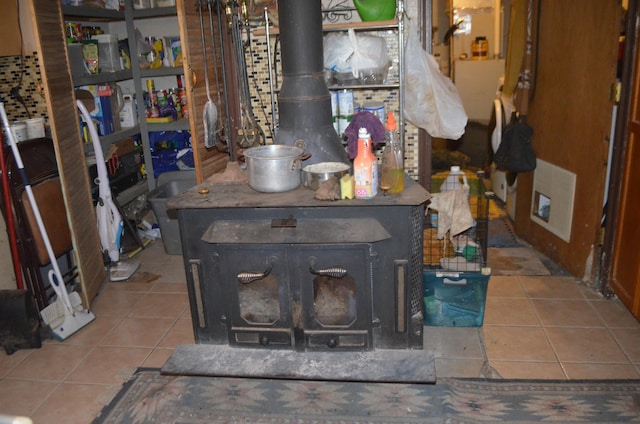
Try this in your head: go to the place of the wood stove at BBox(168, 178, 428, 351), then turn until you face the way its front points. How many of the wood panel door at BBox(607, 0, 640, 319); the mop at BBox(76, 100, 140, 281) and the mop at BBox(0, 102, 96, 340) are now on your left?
1

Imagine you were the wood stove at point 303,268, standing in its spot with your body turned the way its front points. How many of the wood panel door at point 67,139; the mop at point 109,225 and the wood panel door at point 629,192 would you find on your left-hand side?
1

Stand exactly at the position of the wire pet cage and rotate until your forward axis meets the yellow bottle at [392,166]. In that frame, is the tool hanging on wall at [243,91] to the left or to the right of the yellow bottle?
right

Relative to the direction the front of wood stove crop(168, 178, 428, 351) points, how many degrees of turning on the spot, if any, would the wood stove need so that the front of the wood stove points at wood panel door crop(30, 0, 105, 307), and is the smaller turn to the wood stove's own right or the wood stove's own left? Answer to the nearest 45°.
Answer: approximately 135° to the wood stove's own right

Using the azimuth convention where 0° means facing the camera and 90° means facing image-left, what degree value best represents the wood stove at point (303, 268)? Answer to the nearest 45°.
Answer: approximately 0°

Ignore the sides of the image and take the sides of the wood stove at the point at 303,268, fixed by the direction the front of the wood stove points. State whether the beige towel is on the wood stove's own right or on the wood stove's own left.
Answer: on the wood stove's own left

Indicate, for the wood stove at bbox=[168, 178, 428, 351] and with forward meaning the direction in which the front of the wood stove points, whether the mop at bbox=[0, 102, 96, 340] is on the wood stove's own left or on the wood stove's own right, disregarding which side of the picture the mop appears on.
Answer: on the wood stove's own right

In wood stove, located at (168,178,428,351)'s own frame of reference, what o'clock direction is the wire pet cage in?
The wire pet cage is roughly at 8 o'clock from the wood stove.

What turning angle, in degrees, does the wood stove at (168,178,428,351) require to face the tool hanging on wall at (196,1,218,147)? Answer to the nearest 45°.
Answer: approximately 135° to its right
